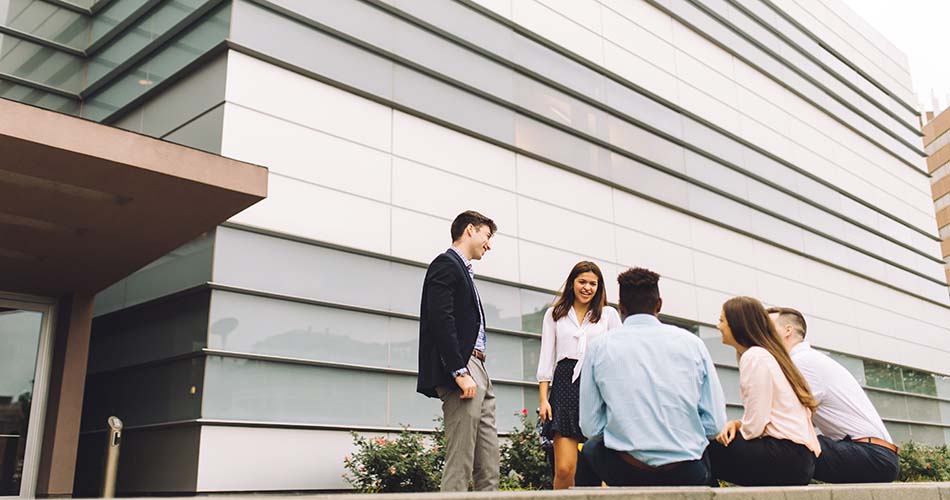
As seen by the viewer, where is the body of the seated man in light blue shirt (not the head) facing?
away from the camera

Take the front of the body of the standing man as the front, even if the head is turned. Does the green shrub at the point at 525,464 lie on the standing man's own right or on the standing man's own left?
on the standing man's own left

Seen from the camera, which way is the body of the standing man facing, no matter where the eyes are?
to the viewer's right

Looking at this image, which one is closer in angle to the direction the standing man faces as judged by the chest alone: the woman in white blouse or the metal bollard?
the woman in white blouse

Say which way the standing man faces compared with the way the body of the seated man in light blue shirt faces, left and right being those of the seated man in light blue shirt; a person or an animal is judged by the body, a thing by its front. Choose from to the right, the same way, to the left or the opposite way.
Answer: to the right

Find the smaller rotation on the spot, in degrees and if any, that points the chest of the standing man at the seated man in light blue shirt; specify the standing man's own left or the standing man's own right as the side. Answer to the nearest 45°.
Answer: approximately 45° to the standing man's own right

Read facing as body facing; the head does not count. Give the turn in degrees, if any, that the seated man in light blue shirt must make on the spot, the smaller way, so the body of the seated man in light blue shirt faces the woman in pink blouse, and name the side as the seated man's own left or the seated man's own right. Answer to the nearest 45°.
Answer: approximately 45° to the seated man's own right

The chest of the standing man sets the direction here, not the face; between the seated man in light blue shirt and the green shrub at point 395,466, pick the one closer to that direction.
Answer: the seated man in light blue shirt

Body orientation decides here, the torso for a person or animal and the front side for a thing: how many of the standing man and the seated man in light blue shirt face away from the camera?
1

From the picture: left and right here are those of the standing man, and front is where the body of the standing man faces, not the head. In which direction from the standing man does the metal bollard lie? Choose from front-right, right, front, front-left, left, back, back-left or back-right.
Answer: back-left

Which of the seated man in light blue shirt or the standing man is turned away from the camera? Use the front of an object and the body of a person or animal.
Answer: the seated man in light blue shirt

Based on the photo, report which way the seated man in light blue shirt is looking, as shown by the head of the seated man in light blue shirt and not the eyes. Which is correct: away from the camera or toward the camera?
away from the camera
